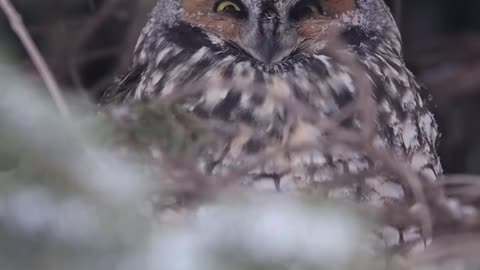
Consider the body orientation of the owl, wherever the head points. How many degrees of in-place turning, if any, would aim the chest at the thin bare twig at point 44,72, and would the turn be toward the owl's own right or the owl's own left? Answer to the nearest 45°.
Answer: approximately 45° to the owl's own right

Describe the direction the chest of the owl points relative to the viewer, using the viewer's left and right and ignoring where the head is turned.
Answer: facing the viewer
